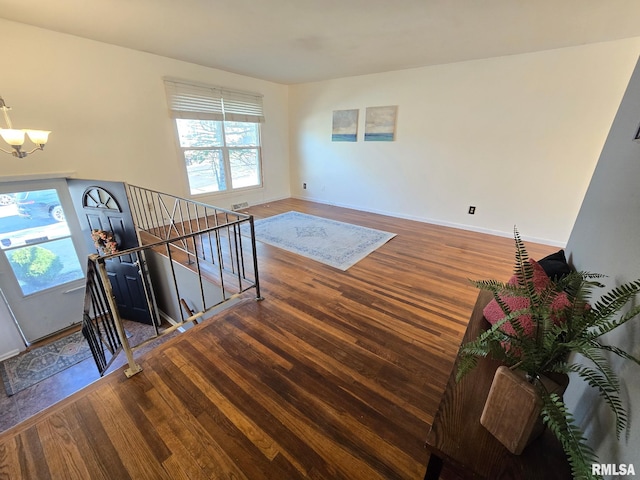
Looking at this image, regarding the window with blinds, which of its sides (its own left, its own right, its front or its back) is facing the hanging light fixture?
right

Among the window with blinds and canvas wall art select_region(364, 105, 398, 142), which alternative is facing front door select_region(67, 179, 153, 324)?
the canvas wall art

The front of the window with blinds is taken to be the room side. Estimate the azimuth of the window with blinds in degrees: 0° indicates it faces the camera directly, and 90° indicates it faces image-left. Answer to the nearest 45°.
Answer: approximately 315°

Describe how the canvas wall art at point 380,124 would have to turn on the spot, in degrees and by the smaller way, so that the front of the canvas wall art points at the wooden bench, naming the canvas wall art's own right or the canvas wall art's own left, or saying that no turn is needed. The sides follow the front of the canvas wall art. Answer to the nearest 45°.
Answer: approximately 45° to the canvas wall art's own left

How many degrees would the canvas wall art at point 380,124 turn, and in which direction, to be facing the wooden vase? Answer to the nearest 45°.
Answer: approximately 45° to its left

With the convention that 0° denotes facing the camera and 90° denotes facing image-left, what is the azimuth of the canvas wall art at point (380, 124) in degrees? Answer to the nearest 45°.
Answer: approximately 45°

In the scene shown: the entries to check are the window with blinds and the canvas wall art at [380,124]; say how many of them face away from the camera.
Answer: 0

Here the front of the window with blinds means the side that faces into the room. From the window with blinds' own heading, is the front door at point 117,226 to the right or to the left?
on its right

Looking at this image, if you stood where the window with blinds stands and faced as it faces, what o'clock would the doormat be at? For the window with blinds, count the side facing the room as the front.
The doormat is roughly at 3 o'clock from the window with blinds.

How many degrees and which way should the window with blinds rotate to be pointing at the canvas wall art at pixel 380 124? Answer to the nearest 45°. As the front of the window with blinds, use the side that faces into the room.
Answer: approximately 45° to its left

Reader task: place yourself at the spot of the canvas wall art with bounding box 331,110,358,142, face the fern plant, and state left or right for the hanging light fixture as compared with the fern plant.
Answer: right

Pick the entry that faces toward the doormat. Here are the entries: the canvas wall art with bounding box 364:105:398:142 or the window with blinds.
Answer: the canvas wall art

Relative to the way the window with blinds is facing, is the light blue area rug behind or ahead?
ahead

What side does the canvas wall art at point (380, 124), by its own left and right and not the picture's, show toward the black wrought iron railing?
front

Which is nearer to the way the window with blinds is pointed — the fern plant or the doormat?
the fern plant

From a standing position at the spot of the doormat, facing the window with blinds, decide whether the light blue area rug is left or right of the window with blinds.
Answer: right

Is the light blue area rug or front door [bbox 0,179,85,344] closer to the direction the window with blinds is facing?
the light blue area rug
